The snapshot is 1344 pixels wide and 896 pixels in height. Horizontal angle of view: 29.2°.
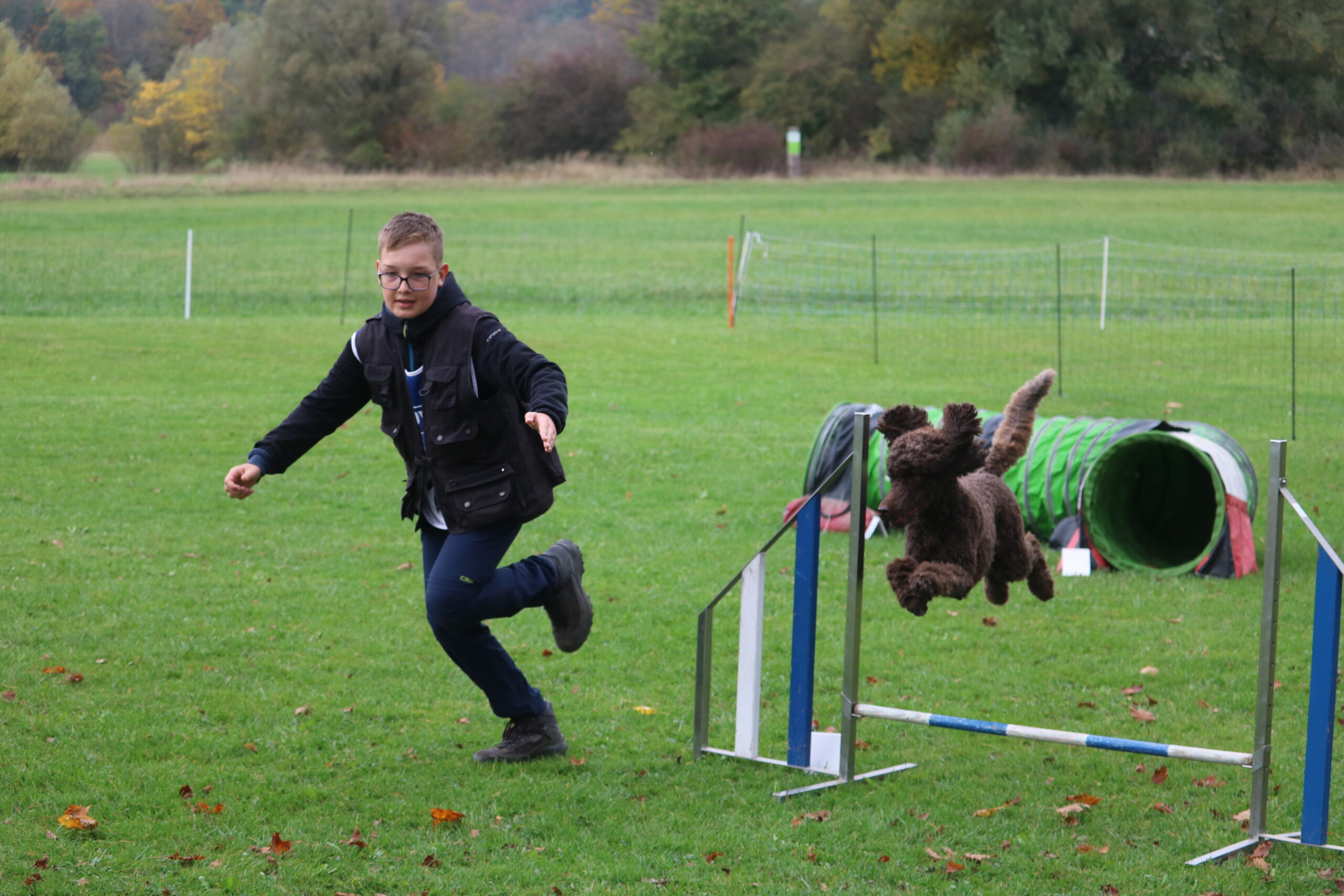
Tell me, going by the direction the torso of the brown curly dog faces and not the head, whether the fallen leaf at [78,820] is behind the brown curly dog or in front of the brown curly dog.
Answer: in front

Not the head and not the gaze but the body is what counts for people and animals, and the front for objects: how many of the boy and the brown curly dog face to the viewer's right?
0

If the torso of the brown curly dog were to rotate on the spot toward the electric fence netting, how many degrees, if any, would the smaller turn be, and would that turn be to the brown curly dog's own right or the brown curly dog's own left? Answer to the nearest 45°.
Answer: approximately 135° to the brown curly dog's own right

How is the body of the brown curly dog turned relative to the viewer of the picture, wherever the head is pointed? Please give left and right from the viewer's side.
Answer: facing the viewer and to the left of the viewer

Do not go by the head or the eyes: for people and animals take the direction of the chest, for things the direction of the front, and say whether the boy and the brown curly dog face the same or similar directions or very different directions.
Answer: same or similar directions

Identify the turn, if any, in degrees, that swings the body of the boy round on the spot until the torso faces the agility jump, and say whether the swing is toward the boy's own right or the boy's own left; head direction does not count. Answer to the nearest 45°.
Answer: approximately 135° to the boy's own left

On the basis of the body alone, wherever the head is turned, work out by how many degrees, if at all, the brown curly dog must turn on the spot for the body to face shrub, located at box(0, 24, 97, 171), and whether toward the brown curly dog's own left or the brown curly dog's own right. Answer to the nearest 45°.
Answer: approximately 90° to the brown curly dog's own right

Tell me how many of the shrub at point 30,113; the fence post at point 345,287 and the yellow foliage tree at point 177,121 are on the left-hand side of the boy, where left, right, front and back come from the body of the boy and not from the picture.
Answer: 0

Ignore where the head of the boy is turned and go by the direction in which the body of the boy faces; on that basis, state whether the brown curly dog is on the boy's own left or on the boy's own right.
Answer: on the boy's own left

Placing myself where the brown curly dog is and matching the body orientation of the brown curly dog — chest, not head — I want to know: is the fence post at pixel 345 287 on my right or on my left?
on my right

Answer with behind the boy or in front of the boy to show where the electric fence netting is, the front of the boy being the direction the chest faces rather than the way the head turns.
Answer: behind

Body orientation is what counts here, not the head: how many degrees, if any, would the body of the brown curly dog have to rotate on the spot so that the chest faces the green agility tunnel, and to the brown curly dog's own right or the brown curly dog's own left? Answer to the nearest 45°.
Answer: approximately 135° to the brown curly dog's own right
